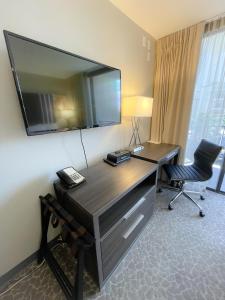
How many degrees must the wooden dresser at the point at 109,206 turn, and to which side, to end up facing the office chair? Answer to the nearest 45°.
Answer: approximately 90° to its left

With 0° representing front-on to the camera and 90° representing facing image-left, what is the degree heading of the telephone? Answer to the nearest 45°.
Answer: approximately 315°

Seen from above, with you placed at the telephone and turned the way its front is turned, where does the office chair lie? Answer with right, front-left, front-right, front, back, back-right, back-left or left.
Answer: front-left

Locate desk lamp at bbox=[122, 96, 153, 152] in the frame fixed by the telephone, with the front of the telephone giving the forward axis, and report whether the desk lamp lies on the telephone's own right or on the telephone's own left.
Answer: on the telephone's own left

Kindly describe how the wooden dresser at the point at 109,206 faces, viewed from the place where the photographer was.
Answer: facing the viewer and to the right of the viewer

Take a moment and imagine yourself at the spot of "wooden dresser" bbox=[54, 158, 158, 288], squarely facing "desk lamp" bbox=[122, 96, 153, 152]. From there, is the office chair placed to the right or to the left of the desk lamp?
right

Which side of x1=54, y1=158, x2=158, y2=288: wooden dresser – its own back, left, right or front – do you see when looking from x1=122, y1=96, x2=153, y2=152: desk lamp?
left

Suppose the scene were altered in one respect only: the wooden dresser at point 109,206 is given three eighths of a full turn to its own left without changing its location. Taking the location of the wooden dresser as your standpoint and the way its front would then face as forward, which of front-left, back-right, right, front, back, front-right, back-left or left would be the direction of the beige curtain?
front-right
